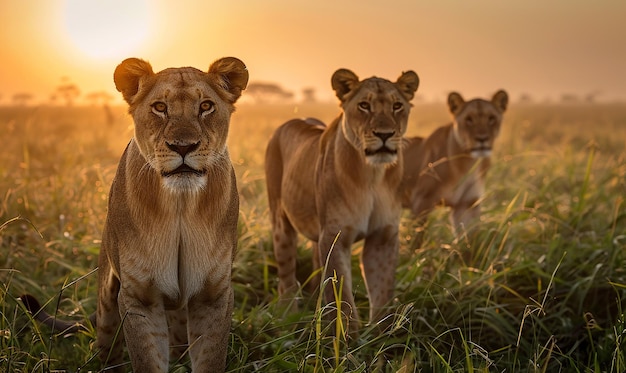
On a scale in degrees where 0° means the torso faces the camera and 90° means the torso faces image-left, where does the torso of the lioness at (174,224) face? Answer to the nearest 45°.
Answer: approximately 0°

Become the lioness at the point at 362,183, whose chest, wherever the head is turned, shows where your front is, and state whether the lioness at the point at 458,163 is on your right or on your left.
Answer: on your left

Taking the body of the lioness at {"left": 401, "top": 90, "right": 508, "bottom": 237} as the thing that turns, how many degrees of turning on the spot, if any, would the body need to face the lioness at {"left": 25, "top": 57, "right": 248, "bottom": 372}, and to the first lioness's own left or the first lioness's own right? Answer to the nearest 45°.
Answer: approximately 45° to the first lioness's own right

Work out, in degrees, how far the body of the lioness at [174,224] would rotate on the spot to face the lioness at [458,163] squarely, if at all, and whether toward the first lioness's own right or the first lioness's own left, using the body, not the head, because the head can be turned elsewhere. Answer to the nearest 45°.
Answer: approximately 135° to the first lioness's own left

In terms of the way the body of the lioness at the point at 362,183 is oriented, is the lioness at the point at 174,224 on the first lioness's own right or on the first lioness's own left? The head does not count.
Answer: on the first lioness's own right
